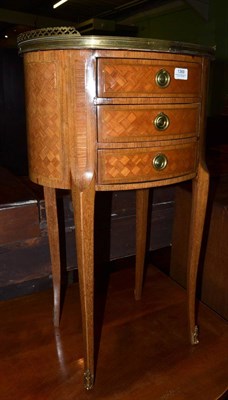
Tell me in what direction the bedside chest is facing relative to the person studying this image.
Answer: facing the viewer and to the right of the viewer
